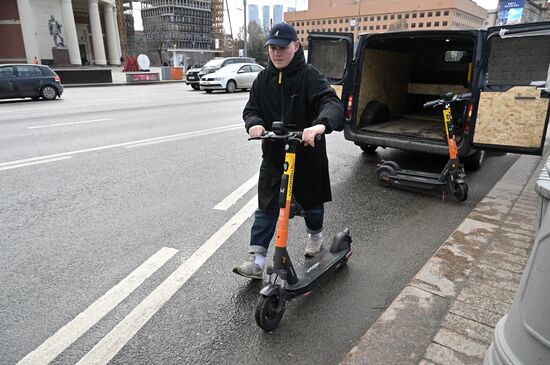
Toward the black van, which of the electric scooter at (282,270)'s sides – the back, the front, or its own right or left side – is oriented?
back

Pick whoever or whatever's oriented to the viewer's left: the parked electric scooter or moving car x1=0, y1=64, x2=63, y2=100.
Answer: the moving car

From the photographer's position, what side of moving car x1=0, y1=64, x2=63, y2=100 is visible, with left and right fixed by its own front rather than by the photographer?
left

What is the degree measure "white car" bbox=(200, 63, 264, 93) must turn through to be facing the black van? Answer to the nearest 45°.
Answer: approximately 45° to its left

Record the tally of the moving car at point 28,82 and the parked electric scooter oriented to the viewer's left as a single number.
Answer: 1

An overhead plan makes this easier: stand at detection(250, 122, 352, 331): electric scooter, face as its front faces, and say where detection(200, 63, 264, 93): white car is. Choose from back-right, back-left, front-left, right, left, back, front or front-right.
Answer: back-right

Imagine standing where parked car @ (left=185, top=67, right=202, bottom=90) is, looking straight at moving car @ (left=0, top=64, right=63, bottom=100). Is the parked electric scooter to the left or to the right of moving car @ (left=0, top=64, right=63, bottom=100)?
left

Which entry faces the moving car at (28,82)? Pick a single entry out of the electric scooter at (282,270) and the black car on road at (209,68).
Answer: the black car on road at (209,68)

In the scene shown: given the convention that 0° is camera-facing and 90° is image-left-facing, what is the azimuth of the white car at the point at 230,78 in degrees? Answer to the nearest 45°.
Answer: approximately 45°

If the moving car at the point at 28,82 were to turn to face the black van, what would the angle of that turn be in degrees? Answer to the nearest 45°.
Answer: approximately 90° to its left

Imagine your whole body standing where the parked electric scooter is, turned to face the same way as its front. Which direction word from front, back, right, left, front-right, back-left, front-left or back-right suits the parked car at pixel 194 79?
back

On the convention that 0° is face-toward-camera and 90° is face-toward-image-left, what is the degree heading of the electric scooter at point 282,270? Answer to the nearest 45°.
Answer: approximately 45°
